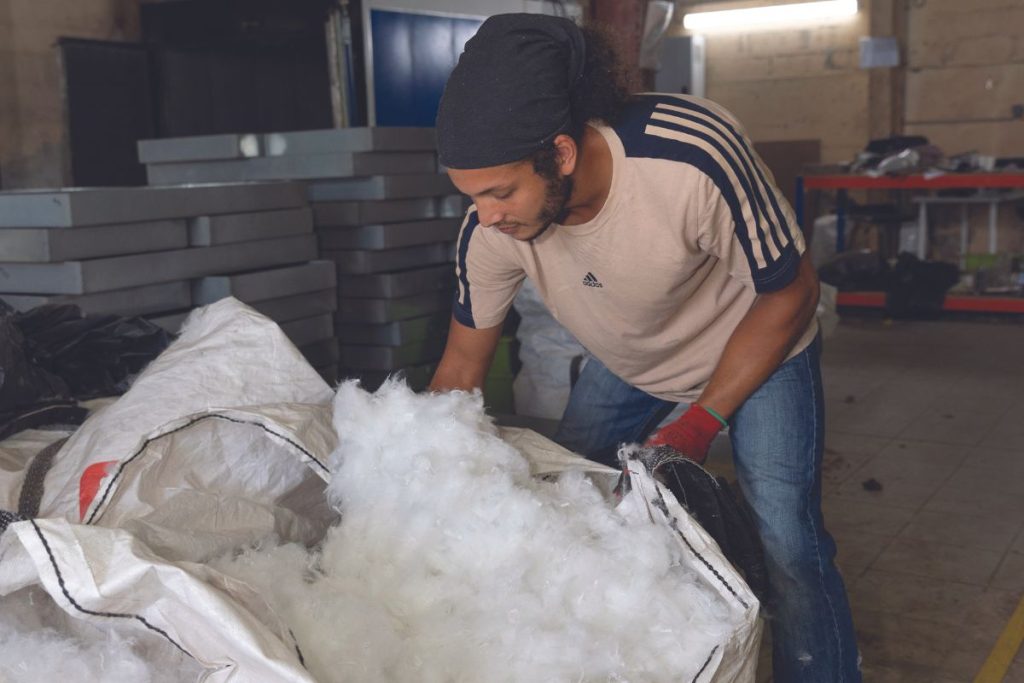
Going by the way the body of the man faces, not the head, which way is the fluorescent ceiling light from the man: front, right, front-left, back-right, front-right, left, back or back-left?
back-right

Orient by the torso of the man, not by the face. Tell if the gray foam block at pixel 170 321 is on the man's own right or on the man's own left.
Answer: on the man's own right

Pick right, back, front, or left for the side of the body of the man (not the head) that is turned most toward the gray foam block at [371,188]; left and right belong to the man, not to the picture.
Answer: right

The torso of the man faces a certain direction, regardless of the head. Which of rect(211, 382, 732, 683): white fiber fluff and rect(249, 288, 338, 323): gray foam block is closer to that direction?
the white fiber fluff

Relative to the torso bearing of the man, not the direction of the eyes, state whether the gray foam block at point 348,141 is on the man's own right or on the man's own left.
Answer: on the man's own right

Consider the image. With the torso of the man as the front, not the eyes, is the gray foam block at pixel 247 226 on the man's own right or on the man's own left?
on the man's own right

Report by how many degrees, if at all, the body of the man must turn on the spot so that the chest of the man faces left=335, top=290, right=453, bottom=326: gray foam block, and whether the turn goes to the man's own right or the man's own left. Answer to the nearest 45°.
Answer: approximately 90° to the man's own right

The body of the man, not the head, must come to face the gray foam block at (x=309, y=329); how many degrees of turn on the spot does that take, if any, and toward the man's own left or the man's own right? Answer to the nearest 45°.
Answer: approximately 90° to the man's own right

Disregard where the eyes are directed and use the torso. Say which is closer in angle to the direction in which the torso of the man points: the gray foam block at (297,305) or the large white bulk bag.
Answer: the large white bulk bag

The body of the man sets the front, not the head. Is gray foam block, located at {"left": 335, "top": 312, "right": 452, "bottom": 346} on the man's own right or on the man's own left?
on the man's own right

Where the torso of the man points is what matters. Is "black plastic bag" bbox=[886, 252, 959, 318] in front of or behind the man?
behind

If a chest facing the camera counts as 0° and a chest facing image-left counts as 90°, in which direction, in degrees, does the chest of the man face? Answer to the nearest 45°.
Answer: approximately 45°
